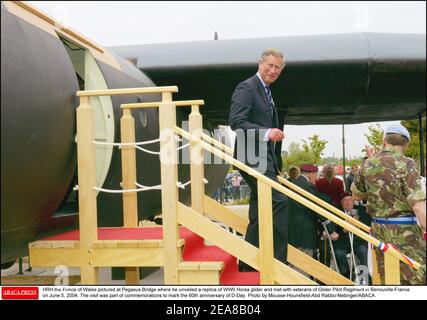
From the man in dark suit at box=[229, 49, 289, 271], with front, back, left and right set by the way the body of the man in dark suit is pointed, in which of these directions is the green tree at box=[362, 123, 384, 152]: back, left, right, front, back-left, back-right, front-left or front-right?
left

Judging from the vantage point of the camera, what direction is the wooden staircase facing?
facing to the right of the viewer

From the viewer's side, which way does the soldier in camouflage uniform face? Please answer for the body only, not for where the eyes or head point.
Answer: away from the camera

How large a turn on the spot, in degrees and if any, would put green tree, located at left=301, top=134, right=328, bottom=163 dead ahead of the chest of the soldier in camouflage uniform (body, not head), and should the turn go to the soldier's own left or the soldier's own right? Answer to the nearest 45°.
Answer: approximately 45° to the soldier's own left

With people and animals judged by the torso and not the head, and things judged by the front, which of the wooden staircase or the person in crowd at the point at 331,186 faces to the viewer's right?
the wooden staircase

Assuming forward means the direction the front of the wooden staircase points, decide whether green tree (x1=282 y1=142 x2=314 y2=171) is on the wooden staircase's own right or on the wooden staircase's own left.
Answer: on the wooden staircase's own left

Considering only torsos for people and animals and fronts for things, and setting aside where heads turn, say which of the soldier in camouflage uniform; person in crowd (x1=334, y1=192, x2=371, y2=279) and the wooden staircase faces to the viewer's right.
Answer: the wooden staircase

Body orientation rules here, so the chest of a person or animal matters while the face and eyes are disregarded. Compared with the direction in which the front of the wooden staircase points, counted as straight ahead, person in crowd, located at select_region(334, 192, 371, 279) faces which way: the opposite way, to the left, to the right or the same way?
to the right
